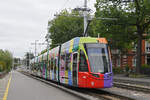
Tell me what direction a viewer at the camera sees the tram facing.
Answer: facing the viewer and to the right of the viewer

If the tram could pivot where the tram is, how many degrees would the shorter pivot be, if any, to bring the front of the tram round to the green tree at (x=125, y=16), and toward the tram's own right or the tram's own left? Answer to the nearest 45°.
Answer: approximately 135° to the tram's own left
